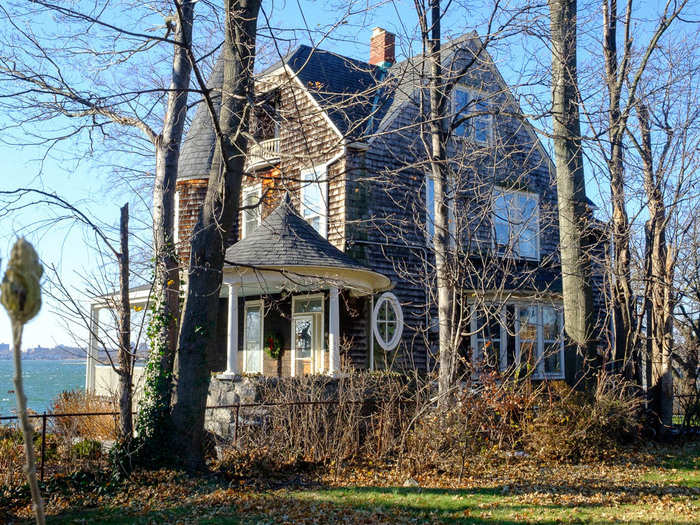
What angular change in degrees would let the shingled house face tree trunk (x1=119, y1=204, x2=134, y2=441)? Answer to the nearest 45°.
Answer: approximately 45° to its left

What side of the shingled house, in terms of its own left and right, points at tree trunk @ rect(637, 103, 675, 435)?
left

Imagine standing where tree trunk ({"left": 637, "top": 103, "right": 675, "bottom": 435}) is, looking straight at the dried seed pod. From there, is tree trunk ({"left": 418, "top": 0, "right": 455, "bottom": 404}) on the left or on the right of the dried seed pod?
right

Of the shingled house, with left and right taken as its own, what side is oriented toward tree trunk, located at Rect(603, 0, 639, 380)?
left

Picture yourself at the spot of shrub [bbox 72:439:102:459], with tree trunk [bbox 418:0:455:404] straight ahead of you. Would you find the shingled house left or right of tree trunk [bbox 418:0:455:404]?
left

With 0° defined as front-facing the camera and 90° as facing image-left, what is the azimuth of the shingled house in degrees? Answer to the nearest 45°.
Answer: approximately 45°

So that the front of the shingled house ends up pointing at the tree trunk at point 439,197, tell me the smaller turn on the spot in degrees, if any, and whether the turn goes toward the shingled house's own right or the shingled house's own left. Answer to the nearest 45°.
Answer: approximately 45° to the shingled house's own left

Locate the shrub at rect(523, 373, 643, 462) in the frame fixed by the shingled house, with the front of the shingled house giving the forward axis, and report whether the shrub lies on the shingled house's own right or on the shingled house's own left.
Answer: on the shingled house's own left
